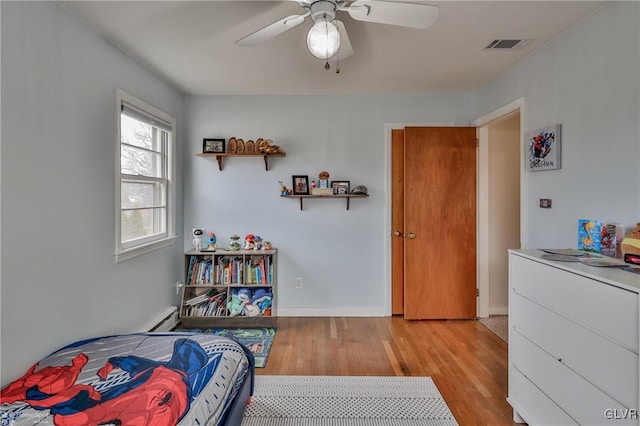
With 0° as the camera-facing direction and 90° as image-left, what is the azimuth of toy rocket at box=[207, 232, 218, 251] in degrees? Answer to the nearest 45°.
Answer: approximately 0°

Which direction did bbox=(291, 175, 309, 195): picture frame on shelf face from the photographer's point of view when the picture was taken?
facing the viewer

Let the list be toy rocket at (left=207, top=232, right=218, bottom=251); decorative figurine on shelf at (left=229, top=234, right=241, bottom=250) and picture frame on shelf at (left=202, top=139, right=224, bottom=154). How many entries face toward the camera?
3

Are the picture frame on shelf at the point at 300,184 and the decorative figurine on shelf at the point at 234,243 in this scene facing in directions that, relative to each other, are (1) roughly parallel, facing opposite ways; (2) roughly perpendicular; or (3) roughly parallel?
roughly parallel

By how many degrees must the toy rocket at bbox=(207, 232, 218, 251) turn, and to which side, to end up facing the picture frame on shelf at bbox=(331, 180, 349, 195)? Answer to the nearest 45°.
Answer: approximately 90° to its left

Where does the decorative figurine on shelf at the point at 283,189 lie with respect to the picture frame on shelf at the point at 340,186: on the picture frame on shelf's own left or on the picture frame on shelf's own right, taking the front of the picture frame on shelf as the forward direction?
on the picture frame on shelf's own right

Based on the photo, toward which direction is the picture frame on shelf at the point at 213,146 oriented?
toward the camera

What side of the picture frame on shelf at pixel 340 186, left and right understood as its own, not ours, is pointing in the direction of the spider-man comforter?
front

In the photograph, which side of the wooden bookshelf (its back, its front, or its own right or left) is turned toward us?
front

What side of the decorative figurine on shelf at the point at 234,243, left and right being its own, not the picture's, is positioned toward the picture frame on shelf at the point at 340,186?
left

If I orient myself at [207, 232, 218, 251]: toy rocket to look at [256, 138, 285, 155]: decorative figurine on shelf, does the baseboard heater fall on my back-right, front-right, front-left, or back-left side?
back-right

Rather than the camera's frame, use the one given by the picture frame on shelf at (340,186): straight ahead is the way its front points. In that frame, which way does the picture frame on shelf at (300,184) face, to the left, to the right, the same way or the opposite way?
the same way

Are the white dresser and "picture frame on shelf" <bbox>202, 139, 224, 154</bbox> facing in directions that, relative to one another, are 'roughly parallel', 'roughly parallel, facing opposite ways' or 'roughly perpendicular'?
roughly perpendicular

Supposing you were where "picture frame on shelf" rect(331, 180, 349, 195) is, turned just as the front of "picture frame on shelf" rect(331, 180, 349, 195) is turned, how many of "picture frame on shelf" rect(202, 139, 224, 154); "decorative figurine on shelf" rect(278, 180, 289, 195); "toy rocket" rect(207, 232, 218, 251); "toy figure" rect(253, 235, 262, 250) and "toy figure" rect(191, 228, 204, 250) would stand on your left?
0

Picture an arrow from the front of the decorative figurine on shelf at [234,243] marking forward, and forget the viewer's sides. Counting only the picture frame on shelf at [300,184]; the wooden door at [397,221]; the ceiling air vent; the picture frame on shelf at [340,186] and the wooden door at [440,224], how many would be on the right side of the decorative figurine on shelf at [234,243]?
0

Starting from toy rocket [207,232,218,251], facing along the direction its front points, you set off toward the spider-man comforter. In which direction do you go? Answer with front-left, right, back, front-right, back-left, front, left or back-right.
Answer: front

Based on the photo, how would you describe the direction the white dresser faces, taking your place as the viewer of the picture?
facing the viewer and to the left of the viewer

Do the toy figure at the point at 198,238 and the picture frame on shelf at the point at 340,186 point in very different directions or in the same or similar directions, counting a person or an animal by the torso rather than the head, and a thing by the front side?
same or similar directions
